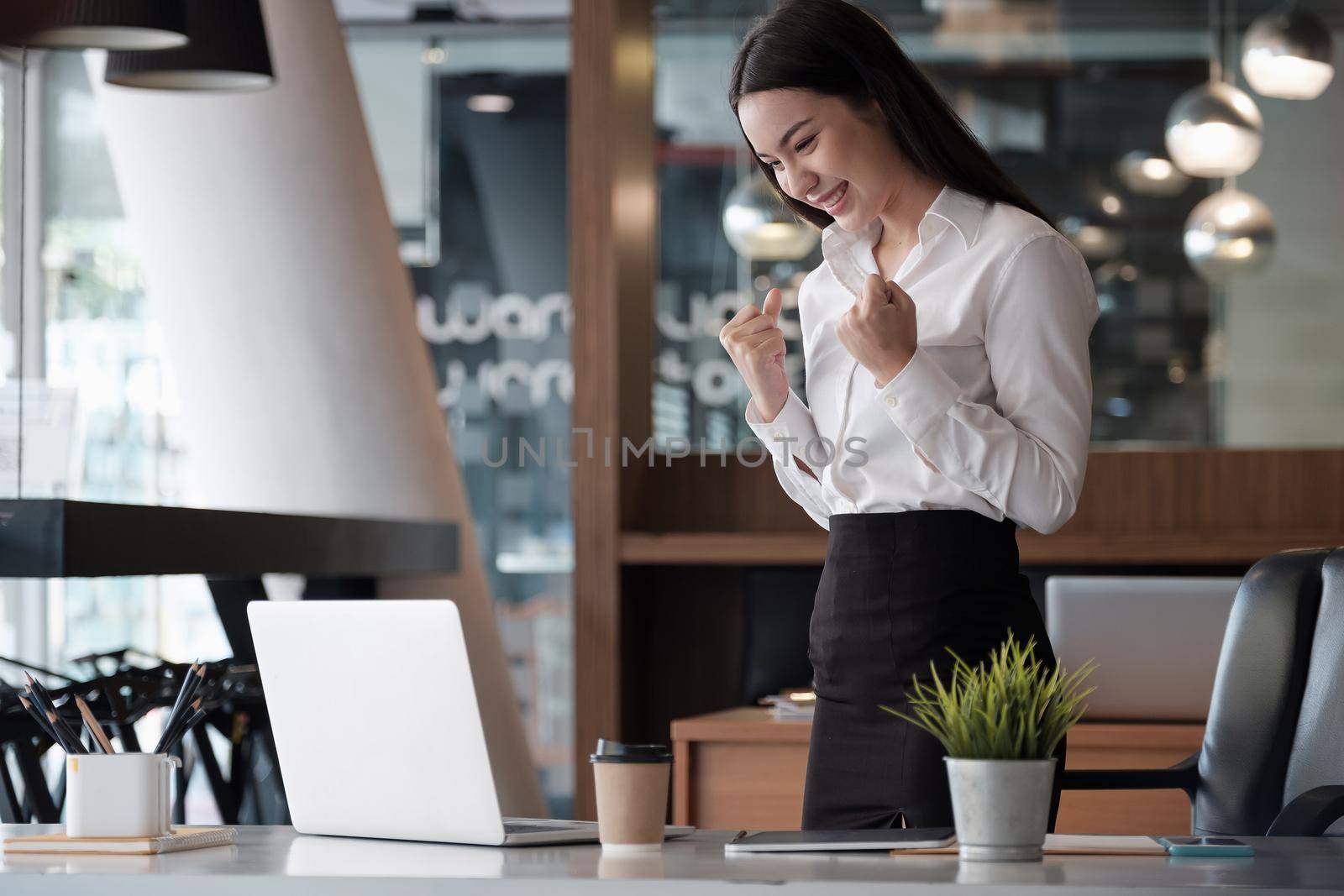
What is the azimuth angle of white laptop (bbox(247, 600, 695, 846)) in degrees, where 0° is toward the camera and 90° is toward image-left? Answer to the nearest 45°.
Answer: approximately 225°

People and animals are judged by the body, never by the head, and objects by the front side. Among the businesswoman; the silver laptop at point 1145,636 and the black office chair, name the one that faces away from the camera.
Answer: the silver laptop

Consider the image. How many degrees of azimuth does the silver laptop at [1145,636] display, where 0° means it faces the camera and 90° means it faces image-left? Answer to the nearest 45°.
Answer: approximately 180°

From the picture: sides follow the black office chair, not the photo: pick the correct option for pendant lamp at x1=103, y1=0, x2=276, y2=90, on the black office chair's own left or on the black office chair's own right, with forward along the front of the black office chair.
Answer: on the black office chair's own right

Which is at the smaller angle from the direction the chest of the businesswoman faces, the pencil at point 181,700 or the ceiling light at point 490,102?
the pencil

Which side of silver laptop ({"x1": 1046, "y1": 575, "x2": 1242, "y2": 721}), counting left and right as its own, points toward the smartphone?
back

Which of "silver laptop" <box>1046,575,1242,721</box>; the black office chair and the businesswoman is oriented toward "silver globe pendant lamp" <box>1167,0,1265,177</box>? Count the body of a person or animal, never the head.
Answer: the silver laptop

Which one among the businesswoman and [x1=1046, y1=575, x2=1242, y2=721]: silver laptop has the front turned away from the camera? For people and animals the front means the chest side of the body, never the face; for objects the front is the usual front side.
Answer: the silver laptop

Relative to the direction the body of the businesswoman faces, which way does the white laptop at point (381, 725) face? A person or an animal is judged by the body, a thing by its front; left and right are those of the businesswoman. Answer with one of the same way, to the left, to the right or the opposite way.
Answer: the opposite way

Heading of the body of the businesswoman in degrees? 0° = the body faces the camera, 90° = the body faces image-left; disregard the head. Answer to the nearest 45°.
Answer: approximately 45°

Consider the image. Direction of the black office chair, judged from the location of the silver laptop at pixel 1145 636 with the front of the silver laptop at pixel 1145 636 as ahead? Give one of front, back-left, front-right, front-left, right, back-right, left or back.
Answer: back

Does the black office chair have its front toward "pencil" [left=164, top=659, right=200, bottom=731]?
yes

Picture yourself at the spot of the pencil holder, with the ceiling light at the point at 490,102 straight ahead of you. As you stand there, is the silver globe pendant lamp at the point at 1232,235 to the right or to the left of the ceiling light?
right
